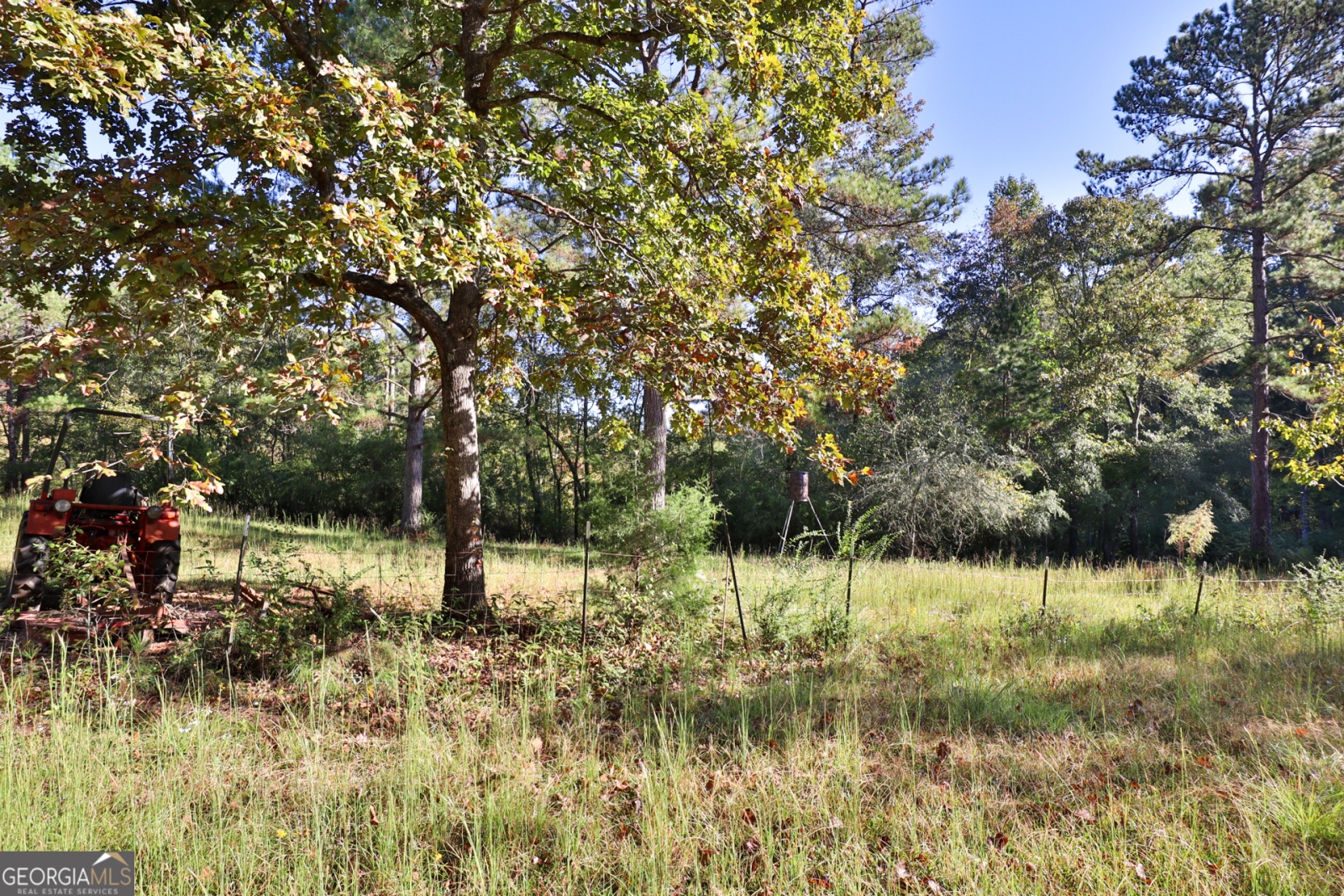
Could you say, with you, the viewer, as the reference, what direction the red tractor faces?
facing away from the viewer

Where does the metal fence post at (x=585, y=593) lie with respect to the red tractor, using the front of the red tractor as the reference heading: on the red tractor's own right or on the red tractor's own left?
on the red tractor's own right

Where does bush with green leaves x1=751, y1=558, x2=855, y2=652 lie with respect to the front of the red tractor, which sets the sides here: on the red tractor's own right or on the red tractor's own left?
on the red tractor's own right

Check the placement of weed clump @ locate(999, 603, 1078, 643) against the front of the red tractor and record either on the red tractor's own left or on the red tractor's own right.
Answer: on the red tractor's own right

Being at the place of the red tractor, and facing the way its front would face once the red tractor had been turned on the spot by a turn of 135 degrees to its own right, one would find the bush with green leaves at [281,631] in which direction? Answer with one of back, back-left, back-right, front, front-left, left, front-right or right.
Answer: front

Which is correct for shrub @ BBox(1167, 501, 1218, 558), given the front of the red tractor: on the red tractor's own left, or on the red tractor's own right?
on the red tractor's own right

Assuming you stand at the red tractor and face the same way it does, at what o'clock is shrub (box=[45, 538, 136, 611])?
The shrub is roughly at 6 o'clock from the red tractor.
